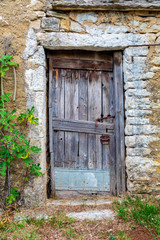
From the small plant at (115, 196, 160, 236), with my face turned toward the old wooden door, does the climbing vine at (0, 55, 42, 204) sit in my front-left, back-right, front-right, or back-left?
front-left

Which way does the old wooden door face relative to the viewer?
toward the camera

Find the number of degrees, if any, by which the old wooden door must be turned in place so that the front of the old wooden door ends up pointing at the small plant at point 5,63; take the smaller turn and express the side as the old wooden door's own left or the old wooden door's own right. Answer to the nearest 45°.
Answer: approximately 45° to the old wooden door's own right

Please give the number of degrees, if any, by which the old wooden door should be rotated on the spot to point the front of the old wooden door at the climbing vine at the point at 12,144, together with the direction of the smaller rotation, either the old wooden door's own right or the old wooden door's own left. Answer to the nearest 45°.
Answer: approximately 45° to the old wooden door's own right

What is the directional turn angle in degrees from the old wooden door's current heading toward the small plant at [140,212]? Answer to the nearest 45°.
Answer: approximately 45° to its left

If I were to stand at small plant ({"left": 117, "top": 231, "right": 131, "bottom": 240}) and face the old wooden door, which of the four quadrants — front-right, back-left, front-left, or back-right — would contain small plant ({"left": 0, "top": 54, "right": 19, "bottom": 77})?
front-left

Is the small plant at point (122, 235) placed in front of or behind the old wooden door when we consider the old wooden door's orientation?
in front

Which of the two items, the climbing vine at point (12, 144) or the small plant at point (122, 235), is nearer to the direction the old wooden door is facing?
the small plant
